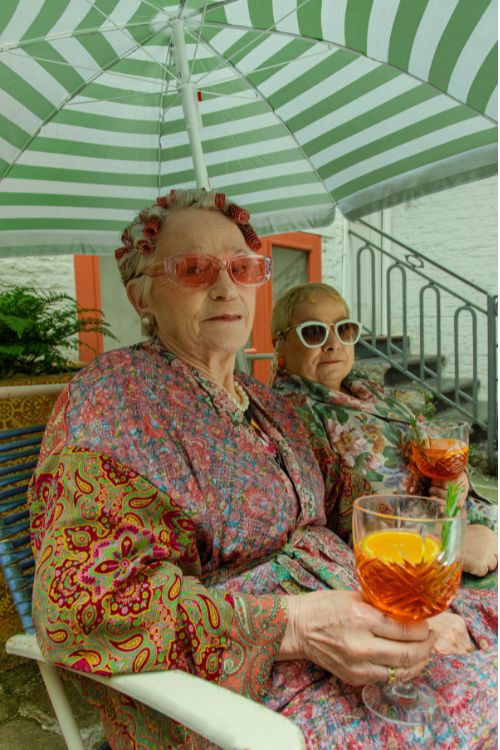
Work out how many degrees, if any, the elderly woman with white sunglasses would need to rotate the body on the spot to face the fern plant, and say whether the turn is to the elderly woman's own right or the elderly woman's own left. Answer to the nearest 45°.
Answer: approximately 135° to the elderly woman's own right

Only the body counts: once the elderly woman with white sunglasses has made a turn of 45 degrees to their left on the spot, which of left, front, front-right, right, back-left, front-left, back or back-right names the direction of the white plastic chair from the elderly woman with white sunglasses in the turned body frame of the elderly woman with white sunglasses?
right

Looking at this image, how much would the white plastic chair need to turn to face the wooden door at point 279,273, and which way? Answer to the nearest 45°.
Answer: approximately 135° to its left

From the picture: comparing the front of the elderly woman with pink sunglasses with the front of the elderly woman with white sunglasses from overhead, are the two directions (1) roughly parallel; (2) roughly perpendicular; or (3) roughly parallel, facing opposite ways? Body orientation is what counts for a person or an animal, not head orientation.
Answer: roughly parallel

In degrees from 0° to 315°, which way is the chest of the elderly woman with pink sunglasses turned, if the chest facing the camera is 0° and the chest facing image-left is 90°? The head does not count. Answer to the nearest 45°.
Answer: approximately 315°

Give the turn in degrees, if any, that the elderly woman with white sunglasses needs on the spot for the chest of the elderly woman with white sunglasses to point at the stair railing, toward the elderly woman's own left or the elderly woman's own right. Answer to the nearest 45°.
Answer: approximately 135° to the elderly woman's own left

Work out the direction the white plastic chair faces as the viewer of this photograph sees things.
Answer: facing the viewer and to the right of the viewer

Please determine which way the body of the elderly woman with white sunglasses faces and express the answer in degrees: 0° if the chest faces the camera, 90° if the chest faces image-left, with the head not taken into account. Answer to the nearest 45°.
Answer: approximately 315°
